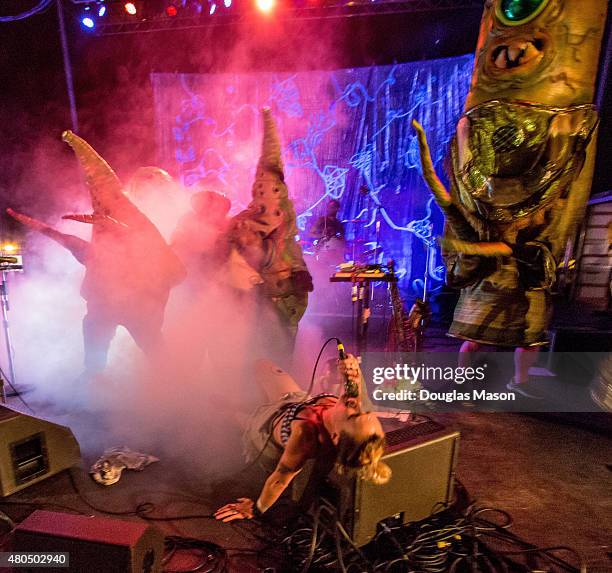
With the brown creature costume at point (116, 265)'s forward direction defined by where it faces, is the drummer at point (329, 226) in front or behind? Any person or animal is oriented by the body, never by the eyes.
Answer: behind

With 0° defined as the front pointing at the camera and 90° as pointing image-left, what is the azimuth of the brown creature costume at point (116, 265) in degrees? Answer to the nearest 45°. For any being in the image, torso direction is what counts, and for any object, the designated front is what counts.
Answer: approximately 90°

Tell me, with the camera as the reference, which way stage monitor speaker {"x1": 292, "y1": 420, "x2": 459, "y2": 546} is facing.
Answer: facing away from the viewer and to the left of the viewer

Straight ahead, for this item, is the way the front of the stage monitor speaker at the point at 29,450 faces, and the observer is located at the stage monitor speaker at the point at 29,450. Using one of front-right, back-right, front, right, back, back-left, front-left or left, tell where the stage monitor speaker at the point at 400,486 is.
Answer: right

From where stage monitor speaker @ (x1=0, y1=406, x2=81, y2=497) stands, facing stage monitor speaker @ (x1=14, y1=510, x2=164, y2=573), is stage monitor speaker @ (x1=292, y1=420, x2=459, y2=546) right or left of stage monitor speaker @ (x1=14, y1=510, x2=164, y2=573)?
left

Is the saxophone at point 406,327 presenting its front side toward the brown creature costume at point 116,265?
no

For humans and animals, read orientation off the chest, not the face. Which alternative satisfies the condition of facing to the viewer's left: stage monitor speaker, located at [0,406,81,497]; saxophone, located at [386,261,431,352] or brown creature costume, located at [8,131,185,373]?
the brown creature costume

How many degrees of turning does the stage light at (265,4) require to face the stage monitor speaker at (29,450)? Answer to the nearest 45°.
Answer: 0° — it already faces it

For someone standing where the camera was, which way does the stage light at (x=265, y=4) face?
facing the viewer
